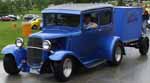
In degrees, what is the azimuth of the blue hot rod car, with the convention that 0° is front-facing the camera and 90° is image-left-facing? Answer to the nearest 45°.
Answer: approximately 45°
